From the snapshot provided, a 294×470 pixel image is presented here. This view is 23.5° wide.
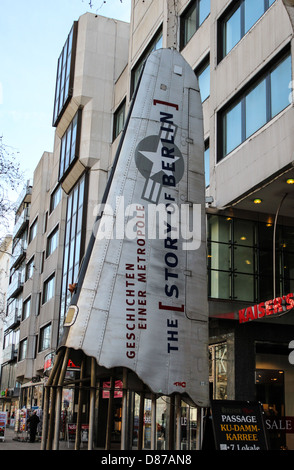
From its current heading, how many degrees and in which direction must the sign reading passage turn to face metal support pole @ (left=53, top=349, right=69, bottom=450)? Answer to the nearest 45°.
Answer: approximately 45° to its right

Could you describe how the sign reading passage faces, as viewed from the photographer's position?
facing the viewer

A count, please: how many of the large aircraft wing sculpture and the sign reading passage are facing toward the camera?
2

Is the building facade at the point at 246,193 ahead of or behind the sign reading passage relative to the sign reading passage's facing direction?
behind

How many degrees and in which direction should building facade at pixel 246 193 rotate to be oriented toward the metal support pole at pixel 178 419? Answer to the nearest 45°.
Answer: approximately 45° to its left

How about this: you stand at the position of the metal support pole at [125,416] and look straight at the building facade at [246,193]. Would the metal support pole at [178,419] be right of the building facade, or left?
right

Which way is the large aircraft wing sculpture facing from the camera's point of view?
toward the camera

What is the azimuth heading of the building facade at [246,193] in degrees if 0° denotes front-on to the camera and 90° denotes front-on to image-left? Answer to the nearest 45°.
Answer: approximately 45°
